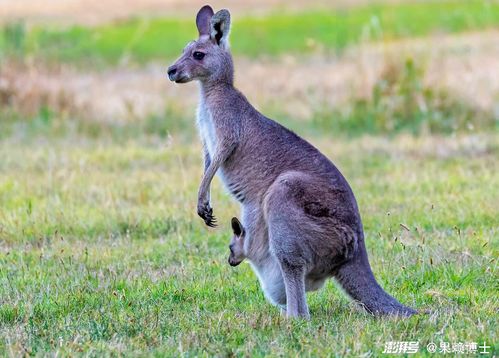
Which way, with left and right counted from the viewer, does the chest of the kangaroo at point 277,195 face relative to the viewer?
facing to the left of the viewer
